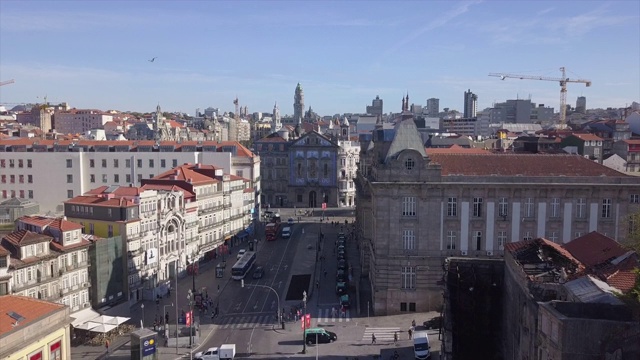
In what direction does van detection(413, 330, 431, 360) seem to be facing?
toward the camera
